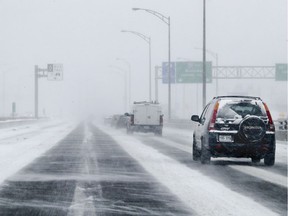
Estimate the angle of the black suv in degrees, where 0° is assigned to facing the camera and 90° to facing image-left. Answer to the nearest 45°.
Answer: approximately 180°

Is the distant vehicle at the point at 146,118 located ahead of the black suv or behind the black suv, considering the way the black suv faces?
ahead

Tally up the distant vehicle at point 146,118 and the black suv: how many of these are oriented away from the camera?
2

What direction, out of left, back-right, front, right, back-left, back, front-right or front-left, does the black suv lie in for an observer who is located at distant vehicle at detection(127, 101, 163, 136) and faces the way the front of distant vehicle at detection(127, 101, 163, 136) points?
back

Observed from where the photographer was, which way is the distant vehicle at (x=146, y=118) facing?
facing away from the viewer
